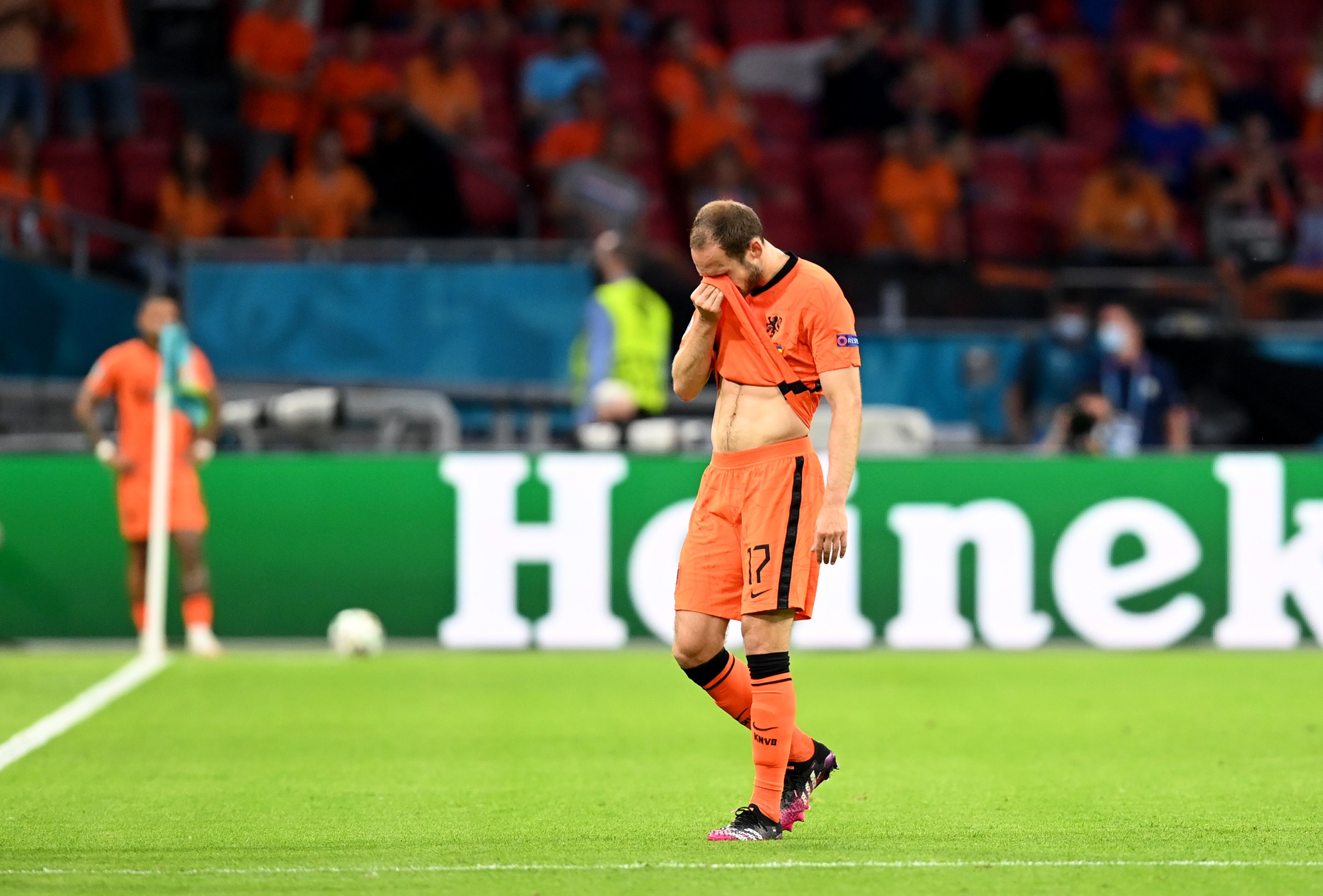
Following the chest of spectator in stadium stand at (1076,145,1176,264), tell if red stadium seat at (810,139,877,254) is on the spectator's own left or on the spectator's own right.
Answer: on the spectator's own right

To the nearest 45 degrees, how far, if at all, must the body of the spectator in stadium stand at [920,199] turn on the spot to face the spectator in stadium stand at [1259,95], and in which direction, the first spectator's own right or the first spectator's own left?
approximately 135° to the first spectator's own left

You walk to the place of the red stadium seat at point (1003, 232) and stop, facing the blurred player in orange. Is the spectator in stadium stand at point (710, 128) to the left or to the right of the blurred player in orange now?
right

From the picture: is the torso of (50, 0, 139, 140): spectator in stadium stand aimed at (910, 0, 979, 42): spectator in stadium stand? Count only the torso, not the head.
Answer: no

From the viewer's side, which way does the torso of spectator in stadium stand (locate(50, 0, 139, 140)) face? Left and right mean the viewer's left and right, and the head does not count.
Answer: facing the viewer

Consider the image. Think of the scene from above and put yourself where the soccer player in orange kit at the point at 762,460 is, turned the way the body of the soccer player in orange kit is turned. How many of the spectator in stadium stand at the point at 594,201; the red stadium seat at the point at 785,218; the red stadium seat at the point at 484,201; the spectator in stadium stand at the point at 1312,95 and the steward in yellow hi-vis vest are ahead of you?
0

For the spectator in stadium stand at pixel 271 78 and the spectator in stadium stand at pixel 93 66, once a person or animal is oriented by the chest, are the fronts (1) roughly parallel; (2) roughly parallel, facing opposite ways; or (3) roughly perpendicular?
roughly parallel

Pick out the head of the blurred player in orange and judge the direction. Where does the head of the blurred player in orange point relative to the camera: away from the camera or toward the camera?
toward the camera

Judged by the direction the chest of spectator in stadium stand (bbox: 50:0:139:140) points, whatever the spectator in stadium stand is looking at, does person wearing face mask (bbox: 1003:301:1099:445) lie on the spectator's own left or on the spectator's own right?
on the spectator's own left

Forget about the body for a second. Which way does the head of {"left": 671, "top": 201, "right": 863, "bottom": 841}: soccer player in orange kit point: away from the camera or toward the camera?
toward the camera

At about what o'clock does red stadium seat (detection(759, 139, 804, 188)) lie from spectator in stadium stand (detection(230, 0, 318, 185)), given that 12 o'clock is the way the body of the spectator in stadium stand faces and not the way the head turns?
The red stadium seat is roughly at 9 o'clock from the spectator in stadium stand.

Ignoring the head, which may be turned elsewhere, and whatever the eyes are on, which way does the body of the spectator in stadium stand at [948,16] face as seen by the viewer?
toward the camera

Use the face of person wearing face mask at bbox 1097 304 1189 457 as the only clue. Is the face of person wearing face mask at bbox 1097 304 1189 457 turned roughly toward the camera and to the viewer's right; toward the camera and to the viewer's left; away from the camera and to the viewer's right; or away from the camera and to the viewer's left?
toward the camera and to the viewer's left

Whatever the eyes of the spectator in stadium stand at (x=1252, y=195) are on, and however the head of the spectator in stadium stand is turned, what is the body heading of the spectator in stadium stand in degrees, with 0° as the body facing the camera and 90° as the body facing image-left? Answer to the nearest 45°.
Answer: approximately 0°

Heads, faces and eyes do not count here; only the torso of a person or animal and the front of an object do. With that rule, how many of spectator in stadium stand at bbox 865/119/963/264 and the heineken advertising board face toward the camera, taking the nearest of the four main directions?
2

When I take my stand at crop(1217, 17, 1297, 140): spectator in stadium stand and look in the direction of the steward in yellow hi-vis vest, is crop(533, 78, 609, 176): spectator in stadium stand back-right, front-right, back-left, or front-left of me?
front-right

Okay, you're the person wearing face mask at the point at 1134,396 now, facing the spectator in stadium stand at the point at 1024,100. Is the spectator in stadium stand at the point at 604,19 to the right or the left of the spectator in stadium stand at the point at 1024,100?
left

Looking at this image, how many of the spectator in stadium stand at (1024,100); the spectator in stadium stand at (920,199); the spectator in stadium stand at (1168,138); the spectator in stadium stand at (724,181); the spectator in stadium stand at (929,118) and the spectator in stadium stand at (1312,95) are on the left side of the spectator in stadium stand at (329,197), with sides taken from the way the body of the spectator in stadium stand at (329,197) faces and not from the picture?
6

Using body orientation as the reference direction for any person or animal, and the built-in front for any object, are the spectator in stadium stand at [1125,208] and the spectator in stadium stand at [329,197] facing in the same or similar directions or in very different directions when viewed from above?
same or similar directions

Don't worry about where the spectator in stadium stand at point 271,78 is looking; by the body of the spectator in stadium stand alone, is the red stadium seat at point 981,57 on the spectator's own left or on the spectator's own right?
on the spectator's own left

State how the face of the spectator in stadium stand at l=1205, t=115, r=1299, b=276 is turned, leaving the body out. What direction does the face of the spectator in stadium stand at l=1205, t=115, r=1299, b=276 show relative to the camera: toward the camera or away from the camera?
toward the camera

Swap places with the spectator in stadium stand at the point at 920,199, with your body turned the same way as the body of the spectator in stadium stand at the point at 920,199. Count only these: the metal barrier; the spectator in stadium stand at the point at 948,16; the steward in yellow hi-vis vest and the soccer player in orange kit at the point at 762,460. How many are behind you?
1
